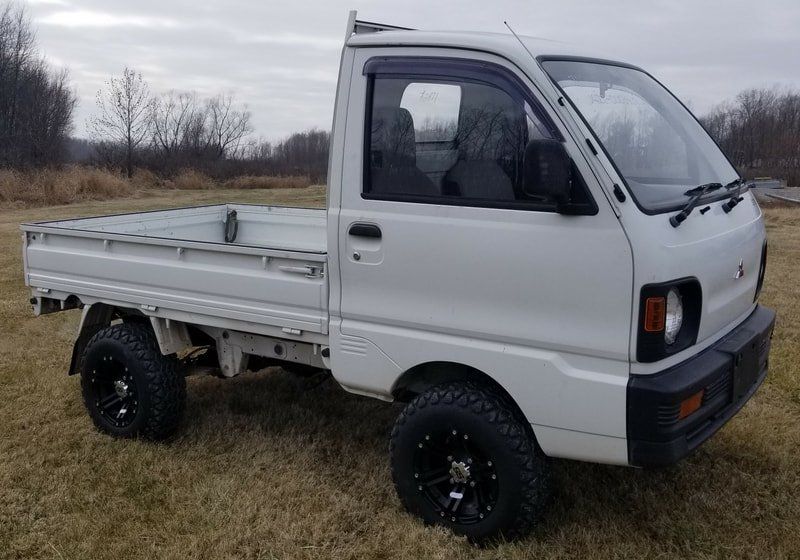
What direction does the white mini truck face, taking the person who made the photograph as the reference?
facing the viewer and to the right of the viewer
